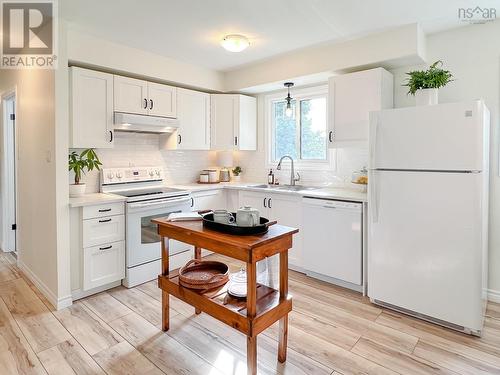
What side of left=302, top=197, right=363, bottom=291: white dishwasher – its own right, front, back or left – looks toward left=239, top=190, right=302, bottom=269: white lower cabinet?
right

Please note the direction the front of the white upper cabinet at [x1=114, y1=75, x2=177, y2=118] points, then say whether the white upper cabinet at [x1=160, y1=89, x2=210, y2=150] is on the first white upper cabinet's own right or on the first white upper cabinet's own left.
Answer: on the first white upper cabinet's own left

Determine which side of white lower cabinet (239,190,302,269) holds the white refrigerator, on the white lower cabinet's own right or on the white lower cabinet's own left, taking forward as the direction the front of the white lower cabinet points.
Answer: on the white lower cabinet's own left

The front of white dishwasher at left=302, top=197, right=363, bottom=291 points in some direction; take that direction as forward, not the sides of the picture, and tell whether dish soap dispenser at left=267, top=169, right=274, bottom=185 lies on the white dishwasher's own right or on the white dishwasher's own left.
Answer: on the white dishwasher's own right
